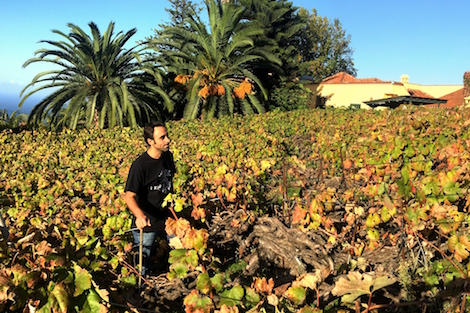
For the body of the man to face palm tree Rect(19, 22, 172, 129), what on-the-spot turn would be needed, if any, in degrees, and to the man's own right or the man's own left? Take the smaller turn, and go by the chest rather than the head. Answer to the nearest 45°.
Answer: approximately 135° to the man's own left

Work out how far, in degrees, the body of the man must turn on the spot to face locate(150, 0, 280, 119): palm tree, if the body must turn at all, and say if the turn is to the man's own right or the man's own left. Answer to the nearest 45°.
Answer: approximately 135° to the man's own left

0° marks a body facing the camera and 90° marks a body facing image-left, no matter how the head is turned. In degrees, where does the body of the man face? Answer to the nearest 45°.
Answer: approximately 315°
